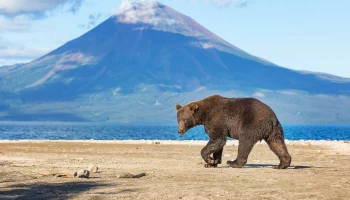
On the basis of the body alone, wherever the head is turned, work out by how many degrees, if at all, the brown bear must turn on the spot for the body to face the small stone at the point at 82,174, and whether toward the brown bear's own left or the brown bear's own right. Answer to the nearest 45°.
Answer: approximately 45° to the brown bear's own left

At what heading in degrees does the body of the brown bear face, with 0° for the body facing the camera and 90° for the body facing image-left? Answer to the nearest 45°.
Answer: approximately 90°
